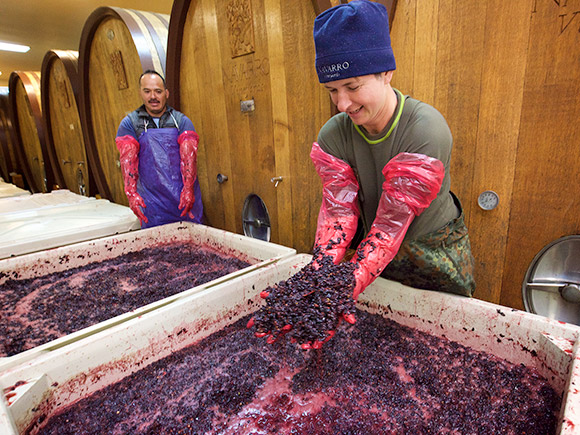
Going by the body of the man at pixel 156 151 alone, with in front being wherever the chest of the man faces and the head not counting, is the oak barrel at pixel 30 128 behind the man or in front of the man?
behind

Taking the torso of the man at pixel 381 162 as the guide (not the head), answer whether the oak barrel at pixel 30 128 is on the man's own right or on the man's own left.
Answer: on the man's own right

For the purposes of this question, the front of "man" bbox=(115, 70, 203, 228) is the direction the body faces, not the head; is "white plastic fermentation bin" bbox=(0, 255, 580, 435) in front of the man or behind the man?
in front

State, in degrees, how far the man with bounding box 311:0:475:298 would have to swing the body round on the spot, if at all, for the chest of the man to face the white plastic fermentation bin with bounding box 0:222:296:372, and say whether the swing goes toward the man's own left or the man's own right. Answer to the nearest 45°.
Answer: approximately 45° to the man's own right

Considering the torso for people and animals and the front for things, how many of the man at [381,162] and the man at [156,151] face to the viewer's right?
0

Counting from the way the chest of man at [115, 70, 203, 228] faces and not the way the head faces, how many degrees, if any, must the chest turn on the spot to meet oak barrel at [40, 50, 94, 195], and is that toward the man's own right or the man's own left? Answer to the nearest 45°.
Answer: approximately 180°

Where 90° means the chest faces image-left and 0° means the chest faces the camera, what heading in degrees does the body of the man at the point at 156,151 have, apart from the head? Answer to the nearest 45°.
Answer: approximately 0°

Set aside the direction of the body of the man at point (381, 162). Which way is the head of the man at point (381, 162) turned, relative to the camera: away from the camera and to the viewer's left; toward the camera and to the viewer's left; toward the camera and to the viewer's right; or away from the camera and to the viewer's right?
toward the camera and to the viewer's left

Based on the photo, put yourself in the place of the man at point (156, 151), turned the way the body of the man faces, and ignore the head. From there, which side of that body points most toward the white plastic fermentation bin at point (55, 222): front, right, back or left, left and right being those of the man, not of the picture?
right

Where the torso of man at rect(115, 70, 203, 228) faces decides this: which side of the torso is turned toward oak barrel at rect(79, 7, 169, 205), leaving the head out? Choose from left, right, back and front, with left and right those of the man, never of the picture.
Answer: back
